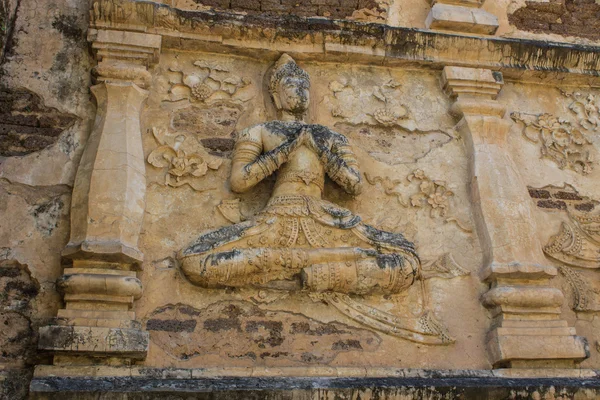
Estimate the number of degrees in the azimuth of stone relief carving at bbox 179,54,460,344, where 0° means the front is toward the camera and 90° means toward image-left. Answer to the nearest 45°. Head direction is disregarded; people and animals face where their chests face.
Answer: approximately 0°
